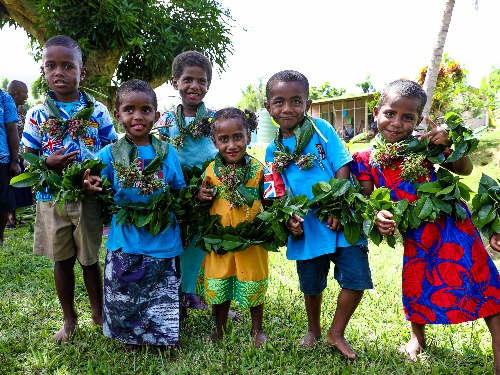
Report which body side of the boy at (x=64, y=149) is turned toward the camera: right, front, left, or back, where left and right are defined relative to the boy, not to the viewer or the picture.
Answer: front

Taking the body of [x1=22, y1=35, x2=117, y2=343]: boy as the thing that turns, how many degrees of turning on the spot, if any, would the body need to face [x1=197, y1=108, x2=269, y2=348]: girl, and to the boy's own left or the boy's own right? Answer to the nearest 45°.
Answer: approximately 45° to the boy's own left

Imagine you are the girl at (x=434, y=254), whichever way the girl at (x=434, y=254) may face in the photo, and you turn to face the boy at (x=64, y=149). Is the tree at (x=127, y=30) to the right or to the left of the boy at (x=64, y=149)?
right

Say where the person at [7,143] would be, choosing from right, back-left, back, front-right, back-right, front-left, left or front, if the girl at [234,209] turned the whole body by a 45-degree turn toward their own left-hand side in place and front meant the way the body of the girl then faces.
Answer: back

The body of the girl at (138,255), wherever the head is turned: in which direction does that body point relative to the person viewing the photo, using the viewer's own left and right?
facing the viewer

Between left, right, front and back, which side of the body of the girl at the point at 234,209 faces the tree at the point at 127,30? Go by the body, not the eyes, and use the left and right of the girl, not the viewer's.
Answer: back

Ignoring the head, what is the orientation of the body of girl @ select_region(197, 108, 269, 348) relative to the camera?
toward the camera

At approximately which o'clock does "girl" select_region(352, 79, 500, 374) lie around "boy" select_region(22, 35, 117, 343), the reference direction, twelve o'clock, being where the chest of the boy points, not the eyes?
The girl is roughly at 10 o'clock from the boy.
